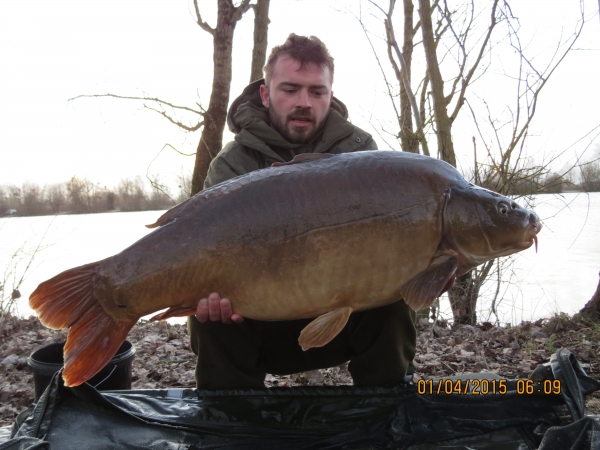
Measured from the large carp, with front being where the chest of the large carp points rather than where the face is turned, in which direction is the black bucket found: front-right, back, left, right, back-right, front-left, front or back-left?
back-left

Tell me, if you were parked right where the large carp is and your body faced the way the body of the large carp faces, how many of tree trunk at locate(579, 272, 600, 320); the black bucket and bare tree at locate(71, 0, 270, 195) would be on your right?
0

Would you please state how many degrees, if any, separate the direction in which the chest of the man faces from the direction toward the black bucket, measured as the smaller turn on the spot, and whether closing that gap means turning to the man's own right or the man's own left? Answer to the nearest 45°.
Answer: approximately 90° to the man's own right

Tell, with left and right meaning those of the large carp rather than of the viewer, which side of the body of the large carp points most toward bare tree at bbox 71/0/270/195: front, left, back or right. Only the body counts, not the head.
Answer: left

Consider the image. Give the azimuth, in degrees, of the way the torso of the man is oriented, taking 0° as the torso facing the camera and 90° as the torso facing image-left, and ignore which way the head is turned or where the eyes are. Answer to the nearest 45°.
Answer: approximately 0°

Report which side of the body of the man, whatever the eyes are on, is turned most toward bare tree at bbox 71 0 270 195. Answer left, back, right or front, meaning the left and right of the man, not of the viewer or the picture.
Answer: back

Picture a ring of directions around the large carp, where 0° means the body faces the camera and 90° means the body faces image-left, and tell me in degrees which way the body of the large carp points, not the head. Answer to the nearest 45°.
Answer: approximately 270°

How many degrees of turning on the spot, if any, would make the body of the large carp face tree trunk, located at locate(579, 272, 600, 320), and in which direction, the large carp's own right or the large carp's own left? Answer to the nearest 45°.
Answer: approximately 45° to the large carp's own left

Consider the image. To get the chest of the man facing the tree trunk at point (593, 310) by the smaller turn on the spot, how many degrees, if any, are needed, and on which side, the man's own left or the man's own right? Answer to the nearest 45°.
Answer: approximately 135° to the man's own left
